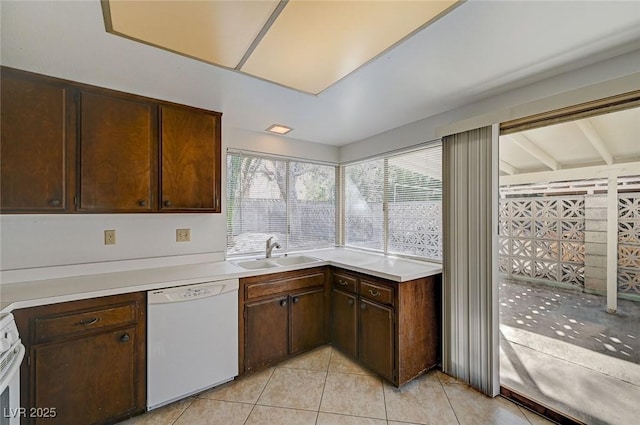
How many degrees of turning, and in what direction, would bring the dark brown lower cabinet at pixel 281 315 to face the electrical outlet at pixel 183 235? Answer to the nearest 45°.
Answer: approximately 135° to its right

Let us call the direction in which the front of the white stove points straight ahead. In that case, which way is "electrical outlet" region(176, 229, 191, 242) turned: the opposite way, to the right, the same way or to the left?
to the right

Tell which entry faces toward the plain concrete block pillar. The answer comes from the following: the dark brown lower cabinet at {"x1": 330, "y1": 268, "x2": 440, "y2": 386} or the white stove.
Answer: the white stove

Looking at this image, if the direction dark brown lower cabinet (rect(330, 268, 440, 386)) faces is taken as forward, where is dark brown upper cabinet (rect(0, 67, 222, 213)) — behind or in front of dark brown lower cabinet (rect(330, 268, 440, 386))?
in front

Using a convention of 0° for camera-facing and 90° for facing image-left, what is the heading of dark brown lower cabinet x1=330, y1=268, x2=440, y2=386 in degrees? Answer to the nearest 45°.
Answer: approximately 45°

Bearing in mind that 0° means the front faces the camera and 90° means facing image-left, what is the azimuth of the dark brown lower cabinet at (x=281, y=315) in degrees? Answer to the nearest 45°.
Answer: approximately 315°

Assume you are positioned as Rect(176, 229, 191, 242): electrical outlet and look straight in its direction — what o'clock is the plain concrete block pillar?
The plain concrete block pillar is roughly at 10 o'clock from the electrical outlet.

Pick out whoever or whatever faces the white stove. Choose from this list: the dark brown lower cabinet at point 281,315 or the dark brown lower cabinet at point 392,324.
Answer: the dark brown lower cabinet at point 392,324

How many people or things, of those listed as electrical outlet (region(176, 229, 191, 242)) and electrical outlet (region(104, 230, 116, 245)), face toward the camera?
2

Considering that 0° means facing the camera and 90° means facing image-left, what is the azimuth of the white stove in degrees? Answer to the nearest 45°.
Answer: approximately 315°

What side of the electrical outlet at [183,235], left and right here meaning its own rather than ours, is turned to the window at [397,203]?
left

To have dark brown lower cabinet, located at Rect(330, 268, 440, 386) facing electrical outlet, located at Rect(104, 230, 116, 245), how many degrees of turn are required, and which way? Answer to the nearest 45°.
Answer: approximately 45° to its right

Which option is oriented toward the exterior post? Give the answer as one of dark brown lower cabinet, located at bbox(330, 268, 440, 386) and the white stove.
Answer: the white stove
